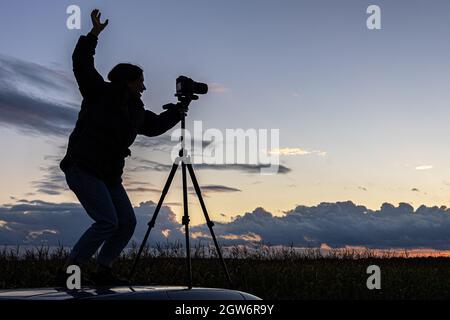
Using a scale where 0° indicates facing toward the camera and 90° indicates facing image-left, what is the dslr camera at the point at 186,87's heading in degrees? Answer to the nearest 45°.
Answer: approximately 270°

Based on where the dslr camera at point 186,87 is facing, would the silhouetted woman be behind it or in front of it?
behind

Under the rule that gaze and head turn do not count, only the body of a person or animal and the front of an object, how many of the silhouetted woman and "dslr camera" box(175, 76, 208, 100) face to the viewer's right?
2

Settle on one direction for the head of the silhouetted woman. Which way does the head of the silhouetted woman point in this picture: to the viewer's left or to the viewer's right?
to the viewer's right

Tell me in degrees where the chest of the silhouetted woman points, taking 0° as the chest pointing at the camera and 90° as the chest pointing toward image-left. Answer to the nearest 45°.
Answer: approximately 270°

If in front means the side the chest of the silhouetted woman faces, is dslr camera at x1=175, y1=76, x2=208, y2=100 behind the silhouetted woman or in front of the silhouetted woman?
in front

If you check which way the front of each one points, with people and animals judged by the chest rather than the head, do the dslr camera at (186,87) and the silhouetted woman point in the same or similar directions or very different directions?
same or similar directions
